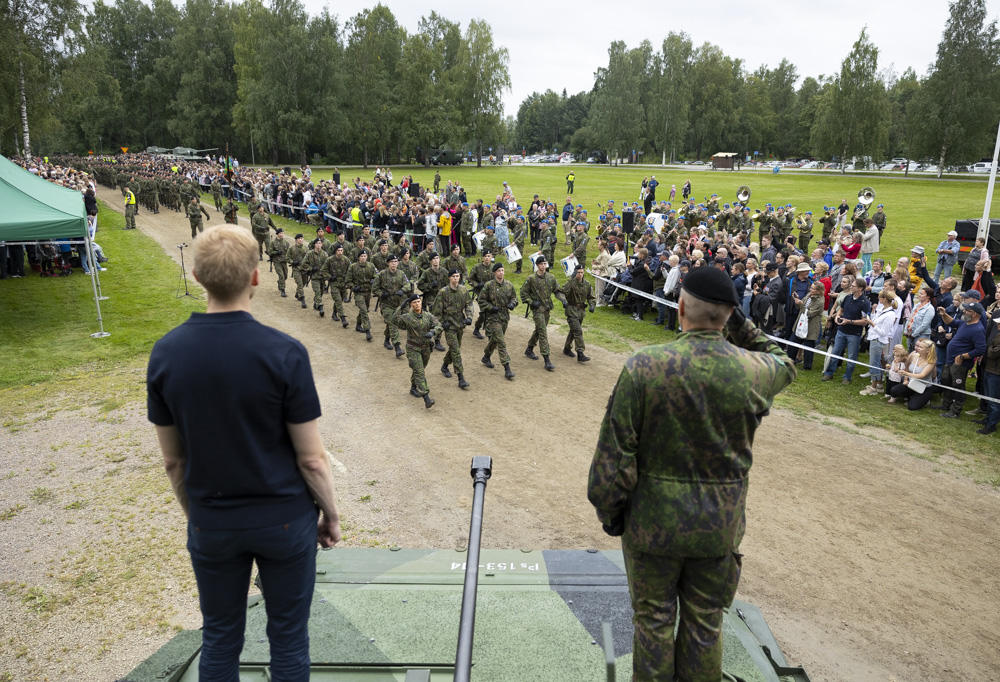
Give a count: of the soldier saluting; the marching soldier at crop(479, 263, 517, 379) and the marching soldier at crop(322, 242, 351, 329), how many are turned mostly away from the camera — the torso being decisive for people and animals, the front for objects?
1

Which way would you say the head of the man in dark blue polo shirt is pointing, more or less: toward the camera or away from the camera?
away from the camera

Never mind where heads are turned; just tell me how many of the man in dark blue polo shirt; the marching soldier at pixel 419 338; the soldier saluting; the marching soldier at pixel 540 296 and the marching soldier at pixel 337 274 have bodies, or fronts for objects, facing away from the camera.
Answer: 2

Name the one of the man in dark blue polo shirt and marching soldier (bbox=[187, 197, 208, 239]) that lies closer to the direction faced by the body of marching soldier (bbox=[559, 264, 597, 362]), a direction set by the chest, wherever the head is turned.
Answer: the man in dark blue polo shirt

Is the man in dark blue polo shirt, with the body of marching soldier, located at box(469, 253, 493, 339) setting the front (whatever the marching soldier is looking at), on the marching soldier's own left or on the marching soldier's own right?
on the marching soldier's own right

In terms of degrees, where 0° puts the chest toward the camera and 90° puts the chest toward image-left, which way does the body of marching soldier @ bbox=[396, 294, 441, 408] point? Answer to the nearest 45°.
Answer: approximately 315°

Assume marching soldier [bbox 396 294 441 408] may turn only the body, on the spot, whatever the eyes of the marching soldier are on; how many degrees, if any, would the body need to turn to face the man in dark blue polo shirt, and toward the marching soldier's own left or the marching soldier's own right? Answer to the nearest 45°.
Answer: approximately 45° to the marching soldier's own right

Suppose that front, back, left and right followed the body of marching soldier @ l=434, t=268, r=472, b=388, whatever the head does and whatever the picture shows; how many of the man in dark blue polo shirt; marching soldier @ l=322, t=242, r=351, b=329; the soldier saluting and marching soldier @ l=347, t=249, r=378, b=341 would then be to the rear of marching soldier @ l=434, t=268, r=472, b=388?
2

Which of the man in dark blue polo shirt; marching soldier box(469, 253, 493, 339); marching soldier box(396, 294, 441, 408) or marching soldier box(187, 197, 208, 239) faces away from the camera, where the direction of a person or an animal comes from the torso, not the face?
the man in dark blue polo shirt

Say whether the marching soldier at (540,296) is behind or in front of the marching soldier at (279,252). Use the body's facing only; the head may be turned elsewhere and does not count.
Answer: in front

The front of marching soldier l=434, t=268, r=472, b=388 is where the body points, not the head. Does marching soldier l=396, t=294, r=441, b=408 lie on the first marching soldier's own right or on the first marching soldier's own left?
on the first marching soldier's own right

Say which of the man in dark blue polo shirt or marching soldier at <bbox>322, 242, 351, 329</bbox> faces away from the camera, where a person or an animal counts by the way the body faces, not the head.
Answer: the man in dark blue polo shirt

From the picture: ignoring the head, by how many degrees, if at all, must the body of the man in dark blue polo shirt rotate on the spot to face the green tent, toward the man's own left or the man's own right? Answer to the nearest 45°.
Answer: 0° — they already face it

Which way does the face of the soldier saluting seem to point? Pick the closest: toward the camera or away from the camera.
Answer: away from the camera
